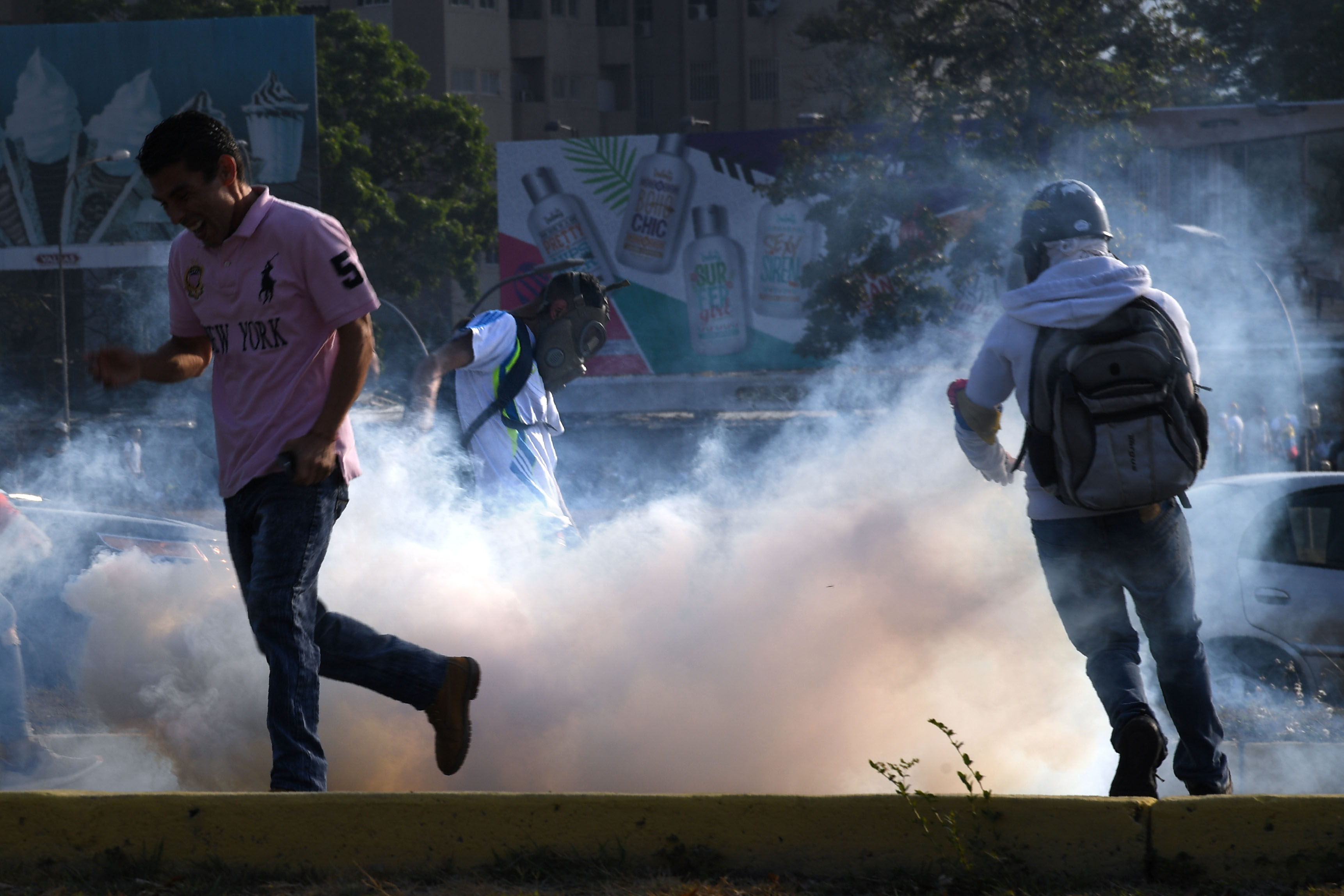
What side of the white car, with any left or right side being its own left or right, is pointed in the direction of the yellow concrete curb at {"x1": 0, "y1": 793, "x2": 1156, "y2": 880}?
right

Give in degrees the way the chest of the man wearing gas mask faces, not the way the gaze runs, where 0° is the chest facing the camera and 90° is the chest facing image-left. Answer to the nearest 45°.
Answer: approximately 315°

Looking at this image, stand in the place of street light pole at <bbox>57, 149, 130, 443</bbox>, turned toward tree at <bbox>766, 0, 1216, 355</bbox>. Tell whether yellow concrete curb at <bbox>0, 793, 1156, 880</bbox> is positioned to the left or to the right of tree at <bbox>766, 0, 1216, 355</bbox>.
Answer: right

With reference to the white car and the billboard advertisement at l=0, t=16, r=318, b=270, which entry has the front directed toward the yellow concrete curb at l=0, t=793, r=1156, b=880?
the billboard advertisement

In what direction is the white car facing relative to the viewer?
to the viewer's right

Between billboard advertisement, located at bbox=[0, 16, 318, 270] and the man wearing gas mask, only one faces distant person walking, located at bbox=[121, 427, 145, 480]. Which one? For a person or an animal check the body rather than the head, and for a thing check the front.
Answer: the billboard advertisement
